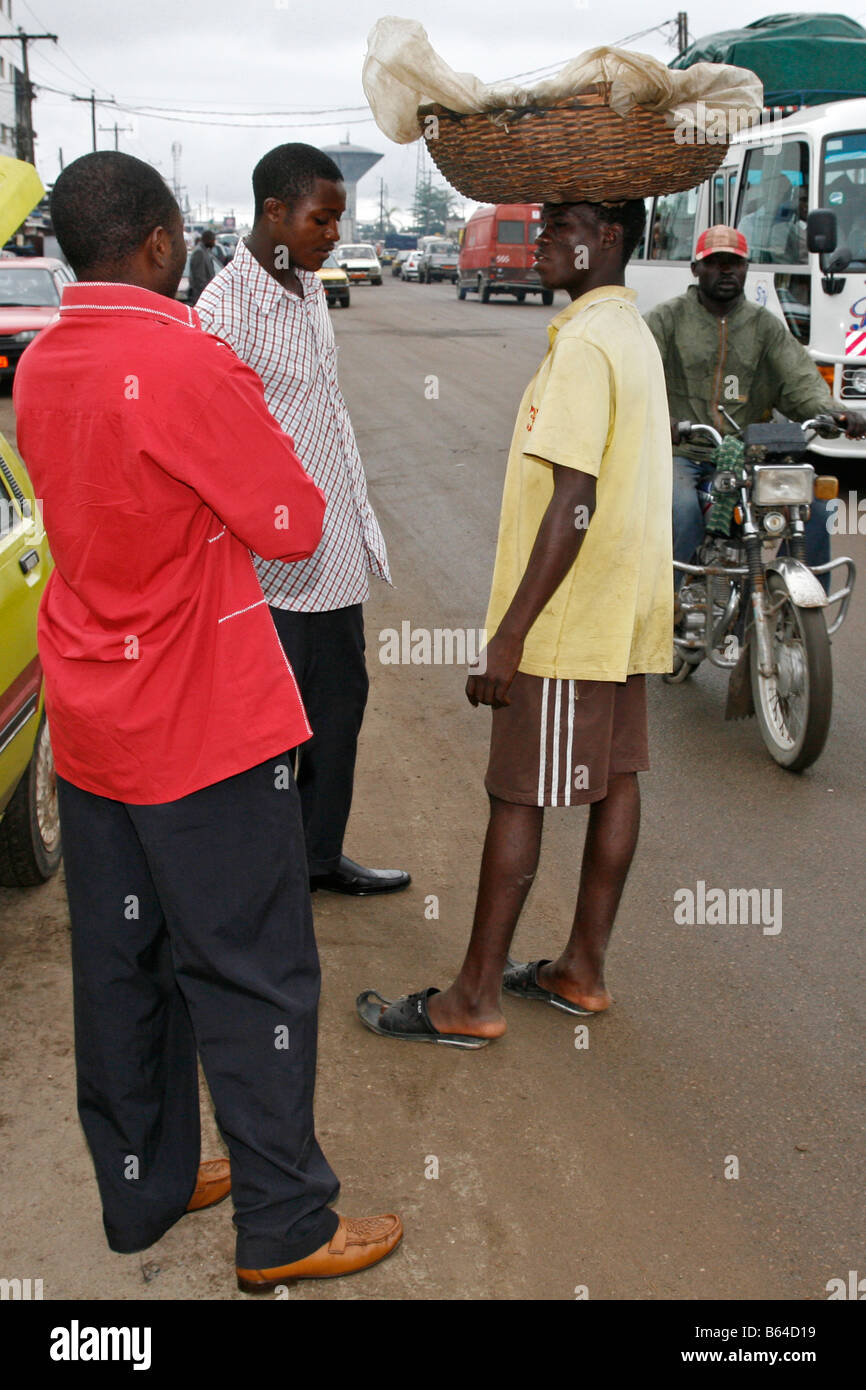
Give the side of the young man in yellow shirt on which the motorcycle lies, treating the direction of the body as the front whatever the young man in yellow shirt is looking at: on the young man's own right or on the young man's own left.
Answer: on the young man's own right

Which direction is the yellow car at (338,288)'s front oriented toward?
toward the camera

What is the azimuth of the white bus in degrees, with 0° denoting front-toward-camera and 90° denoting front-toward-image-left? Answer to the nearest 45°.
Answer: approximately 315°

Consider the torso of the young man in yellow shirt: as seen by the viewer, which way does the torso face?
to the viewer's left

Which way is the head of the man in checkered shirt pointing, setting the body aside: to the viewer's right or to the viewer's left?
to the viewer's right

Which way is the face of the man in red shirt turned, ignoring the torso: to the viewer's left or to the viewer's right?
to the viewer's right

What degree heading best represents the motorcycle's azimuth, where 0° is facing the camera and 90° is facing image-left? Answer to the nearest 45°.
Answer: approximately 315°
